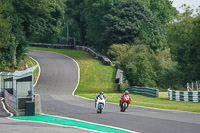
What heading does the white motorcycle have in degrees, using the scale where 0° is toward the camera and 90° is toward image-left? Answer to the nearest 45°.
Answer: approximately 0°

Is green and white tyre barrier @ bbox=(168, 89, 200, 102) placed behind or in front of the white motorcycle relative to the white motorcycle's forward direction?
behind

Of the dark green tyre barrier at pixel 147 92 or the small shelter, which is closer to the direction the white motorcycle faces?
the small shelter

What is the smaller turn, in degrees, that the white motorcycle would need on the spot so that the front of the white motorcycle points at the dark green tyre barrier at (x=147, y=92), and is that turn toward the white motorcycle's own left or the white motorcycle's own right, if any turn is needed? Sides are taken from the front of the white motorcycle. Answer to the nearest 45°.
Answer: approximately 180°

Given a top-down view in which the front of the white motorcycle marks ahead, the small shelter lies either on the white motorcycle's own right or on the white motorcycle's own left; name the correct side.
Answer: on the white motorcycle's own right

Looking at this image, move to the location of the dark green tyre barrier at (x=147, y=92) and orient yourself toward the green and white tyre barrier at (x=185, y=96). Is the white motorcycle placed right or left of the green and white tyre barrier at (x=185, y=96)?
right

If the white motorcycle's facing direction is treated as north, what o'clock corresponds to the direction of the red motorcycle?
The red motorcycle is roughly at 8 o'clock from the white motorcycle.

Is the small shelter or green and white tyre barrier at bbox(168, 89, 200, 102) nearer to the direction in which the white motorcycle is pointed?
the small shelter
